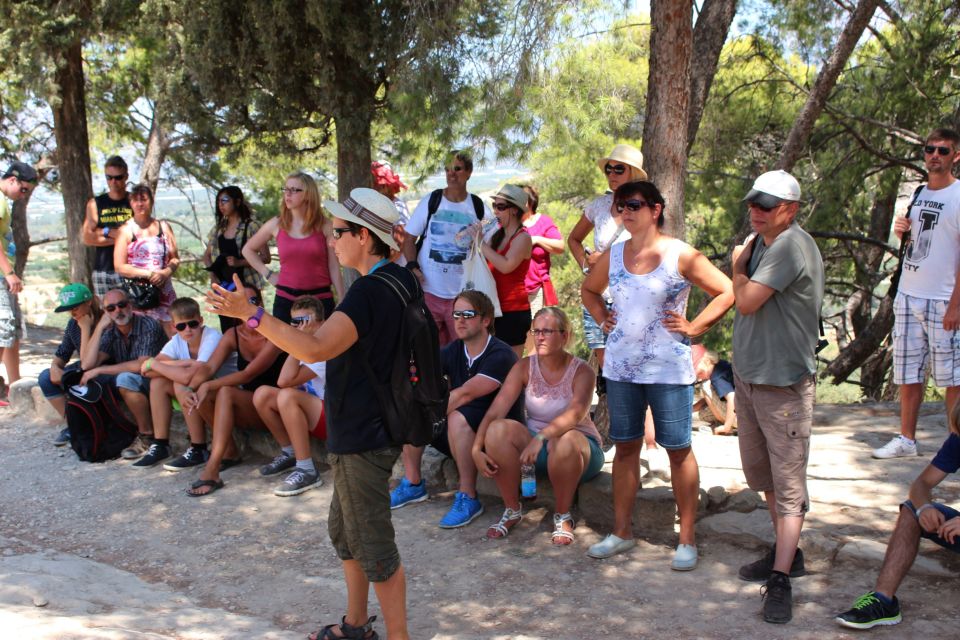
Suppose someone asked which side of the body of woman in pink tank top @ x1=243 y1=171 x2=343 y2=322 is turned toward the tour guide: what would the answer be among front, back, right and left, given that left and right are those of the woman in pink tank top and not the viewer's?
front

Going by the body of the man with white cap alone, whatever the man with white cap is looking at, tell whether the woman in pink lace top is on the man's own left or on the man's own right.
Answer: on the man's own right

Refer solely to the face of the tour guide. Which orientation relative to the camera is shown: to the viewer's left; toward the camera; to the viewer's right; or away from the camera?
to the viewer's left

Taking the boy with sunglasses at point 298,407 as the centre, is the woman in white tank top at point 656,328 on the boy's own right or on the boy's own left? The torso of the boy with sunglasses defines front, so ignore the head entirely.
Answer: on the boy's own left

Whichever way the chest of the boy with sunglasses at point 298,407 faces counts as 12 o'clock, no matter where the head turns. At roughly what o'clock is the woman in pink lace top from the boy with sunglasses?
The woman in pink lace top is roughly at 9 o'clock from the boy with sunglasses.

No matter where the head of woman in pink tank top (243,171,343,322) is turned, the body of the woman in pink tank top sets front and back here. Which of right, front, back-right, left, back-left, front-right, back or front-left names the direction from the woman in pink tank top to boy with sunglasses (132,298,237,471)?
right

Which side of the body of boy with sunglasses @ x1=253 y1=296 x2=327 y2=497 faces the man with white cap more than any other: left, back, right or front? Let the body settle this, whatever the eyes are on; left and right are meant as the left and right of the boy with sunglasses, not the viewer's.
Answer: left

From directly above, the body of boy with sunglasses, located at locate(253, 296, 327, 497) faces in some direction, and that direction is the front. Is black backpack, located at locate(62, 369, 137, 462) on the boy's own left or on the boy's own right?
on the boy's own right

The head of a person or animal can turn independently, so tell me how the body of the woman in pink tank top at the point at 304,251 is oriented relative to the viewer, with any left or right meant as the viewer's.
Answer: facing the viewer

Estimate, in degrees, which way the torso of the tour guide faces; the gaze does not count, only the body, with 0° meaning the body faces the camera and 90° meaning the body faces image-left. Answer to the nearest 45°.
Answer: approximately 90°

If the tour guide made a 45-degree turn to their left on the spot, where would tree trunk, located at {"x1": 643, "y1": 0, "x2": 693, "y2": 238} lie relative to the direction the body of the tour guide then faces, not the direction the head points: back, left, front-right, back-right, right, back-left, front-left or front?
back

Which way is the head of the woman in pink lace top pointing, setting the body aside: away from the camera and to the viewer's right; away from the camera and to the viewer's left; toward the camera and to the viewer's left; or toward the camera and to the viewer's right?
toward the camera and to the viewer's left

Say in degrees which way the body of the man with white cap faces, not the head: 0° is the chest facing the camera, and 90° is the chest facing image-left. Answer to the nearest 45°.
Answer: approximately 45°
